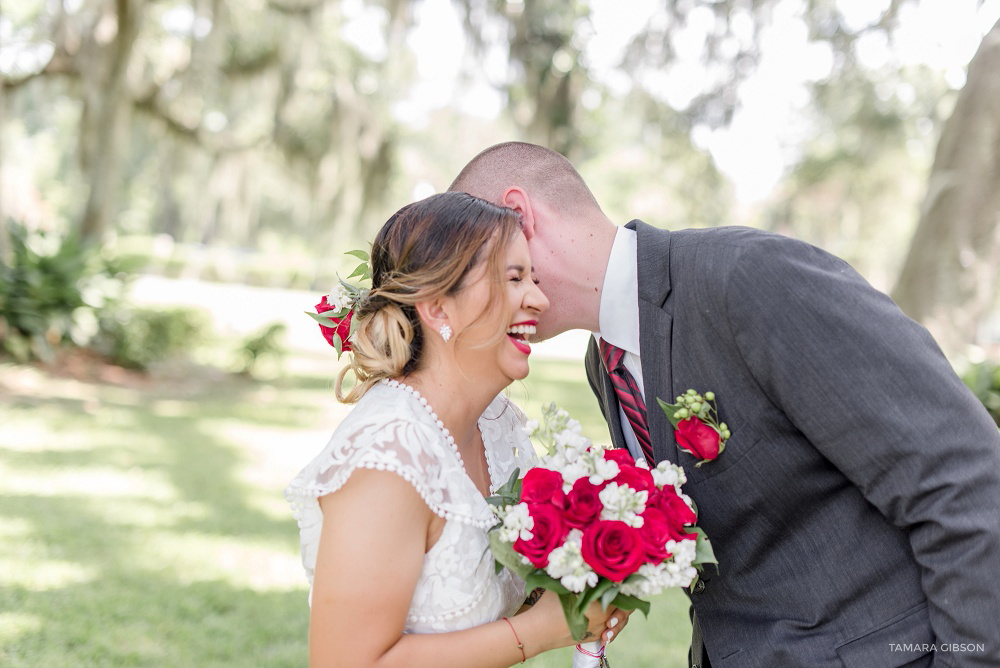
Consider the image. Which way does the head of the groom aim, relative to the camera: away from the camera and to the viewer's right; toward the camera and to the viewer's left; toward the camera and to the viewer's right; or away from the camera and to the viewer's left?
away from the camera and to the viewer's left

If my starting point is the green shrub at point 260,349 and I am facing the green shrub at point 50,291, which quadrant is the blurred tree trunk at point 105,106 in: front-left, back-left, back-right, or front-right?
front-right

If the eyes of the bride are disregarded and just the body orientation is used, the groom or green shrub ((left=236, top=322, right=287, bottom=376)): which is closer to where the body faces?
the groom

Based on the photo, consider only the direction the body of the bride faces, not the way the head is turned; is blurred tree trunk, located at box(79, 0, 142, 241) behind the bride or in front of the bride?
behind

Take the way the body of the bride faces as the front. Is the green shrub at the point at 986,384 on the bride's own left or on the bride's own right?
on the bride's own left

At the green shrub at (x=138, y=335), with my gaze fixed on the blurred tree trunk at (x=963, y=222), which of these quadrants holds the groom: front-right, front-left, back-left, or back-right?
front-right

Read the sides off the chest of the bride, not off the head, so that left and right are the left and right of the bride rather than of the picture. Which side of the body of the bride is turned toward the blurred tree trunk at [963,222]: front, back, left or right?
left

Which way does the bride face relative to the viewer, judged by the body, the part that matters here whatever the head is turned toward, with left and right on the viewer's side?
facing the viewer and to the right of the viewer

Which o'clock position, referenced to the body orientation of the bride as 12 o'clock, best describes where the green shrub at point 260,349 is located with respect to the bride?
The green shrub is roughly at 7 o'clock from the bride.

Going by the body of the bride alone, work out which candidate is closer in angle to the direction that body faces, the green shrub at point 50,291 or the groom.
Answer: the groom

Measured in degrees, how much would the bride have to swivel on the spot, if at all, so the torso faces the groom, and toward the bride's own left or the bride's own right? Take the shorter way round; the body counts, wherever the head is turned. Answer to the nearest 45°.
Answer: approximately 45° to the bride's own left
